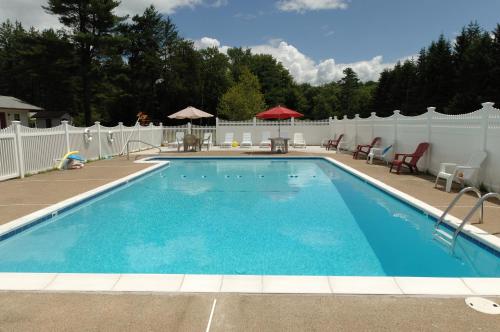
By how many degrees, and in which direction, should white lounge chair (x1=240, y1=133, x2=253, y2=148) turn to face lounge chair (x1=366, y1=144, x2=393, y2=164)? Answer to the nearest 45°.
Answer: approximately 45° to its left

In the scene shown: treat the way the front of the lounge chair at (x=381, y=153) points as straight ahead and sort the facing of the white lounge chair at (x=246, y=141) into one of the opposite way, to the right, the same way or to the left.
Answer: to the left

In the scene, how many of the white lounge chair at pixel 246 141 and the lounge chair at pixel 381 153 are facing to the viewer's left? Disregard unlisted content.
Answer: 1

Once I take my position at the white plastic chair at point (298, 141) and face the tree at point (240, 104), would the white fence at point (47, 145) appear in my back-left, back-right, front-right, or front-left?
back-left

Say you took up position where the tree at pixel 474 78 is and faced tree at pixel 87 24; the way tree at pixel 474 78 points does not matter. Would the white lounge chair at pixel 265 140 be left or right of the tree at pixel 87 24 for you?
left

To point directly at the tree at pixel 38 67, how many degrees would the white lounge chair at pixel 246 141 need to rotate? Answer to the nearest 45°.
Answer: approximately 135° to its right

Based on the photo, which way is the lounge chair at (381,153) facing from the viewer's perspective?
to the viewer's left

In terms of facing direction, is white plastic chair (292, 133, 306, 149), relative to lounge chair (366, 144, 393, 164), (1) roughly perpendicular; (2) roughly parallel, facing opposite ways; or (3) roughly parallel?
roughly perpendicular

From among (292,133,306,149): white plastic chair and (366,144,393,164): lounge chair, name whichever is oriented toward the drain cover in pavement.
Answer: the white plastic chair

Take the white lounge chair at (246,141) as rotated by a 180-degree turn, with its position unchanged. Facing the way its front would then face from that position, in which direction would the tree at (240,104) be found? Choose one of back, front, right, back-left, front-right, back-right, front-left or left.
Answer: front

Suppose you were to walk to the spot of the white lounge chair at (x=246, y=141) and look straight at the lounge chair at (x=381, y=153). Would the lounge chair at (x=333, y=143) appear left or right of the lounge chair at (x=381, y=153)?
left

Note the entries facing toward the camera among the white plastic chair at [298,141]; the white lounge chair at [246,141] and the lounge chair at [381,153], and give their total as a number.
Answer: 2

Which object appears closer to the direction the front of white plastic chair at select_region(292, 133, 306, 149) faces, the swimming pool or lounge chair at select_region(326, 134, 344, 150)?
the swimming pool
